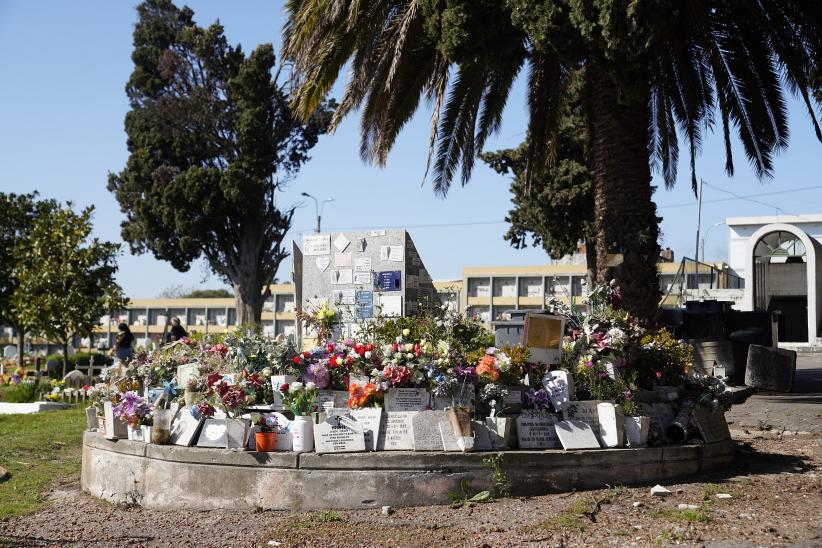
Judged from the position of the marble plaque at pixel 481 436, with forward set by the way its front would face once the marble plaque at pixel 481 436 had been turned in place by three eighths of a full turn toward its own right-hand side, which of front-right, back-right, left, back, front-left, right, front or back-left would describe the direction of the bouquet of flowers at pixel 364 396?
front-left

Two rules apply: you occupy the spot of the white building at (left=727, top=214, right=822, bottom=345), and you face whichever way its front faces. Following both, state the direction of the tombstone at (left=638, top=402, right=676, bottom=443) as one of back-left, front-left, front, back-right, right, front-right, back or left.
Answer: front

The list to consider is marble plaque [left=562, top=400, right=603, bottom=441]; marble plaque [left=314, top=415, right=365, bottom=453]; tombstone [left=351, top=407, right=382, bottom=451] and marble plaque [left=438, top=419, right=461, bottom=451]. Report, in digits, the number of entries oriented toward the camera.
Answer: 4

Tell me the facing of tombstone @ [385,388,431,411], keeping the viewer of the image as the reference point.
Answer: facing the viewer

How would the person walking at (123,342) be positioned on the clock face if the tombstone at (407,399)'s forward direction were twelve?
The person walking is roughly at 5 o'clock from the tombstone.

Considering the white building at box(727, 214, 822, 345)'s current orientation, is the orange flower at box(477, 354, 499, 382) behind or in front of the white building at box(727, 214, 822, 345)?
in front

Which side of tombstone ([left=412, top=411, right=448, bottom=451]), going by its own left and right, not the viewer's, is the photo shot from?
front

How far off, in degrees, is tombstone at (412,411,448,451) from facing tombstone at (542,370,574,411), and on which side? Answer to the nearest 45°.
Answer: approximately 135° to its left

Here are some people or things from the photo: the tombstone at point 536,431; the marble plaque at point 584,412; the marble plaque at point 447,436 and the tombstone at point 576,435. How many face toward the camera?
4

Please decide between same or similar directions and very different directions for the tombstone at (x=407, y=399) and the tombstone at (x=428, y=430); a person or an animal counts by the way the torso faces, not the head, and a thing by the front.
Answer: same or similar directions

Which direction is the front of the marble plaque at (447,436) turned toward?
toward the camera

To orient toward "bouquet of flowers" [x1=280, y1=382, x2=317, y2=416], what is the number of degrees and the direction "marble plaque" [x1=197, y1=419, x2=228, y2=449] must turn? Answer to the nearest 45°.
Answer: approximately 90° to its left

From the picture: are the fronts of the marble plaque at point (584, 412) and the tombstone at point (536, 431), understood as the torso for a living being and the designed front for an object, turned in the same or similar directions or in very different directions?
same or similar directions
